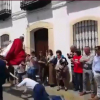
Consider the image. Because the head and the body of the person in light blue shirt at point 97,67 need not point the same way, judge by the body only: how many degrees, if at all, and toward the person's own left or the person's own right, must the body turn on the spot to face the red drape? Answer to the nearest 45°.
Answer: approximately 45° to the person's own right

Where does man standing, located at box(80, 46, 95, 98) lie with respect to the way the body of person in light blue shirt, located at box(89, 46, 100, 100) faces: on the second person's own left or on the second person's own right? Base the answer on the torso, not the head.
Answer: on the second person's own right
